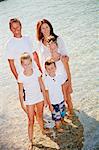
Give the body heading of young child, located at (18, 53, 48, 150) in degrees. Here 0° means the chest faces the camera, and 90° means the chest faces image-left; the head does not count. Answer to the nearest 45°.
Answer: approximately 0°

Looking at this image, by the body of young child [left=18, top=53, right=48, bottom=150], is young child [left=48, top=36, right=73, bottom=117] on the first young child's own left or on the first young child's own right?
on the first young child's own left

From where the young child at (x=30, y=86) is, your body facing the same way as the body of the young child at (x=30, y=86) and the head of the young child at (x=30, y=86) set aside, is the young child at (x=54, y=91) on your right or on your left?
on your left

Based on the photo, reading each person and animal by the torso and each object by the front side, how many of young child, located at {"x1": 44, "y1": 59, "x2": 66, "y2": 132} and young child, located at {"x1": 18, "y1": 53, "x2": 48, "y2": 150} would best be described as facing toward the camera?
2

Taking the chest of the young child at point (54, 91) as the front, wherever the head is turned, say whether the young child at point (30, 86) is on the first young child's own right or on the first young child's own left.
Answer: on the first young child's own right

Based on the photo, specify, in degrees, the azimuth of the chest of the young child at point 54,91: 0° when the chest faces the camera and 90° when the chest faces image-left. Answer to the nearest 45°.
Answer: approximately 0°
